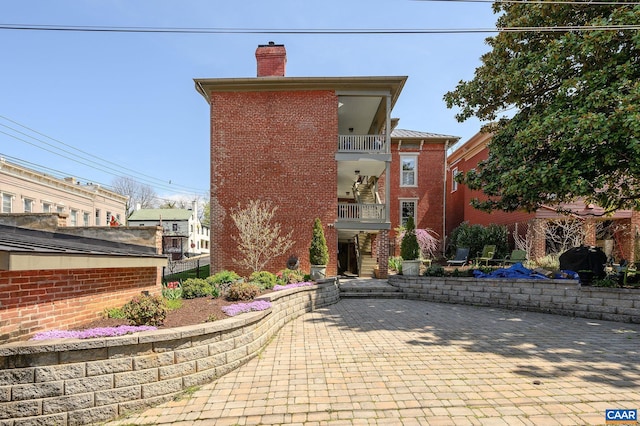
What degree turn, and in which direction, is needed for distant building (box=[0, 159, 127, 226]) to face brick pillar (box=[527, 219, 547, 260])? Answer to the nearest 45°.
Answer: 0° — it already faces it

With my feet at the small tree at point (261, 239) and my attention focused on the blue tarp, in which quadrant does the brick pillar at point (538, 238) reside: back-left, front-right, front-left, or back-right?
front-left

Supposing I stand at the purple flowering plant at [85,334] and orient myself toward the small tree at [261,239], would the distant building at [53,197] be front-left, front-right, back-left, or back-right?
front-left

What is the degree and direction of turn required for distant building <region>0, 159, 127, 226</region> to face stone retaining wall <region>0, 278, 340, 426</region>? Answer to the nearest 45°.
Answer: approximately 45° to its right

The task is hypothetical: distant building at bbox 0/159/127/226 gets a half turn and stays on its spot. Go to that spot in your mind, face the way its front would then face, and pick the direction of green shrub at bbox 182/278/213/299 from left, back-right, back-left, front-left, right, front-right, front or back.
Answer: back-left

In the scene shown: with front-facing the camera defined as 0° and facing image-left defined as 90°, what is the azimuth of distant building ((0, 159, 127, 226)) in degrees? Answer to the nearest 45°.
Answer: approximately 315°

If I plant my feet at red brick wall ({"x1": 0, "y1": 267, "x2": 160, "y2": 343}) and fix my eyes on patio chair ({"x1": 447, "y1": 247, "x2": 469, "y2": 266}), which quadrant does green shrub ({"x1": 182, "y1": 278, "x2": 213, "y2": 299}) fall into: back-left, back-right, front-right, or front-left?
front-left

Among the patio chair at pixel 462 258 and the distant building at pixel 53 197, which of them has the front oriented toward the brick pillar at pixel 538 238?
the distant building

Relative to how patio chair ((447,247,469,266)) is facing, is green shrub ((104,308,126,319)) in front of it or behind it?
in front

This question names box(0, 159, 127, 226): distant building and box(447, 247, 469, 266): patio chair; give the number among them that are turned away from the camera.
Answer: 0

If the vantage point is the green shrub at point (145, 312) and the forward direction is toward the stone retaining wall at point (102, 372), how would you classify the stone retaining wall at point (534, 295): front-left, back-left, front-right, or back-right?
back-left

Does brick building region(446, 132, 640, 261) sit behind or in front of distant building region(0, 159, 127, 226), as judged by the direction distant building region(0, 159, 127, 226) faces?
in front

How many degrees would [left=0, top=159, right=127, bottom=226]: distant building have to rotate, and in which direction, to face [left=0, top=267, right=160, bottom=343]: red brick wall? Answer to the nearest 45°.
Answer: approximately 45° to its right

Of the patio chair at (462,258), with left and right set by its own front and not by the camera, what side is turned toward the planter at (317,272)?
front
